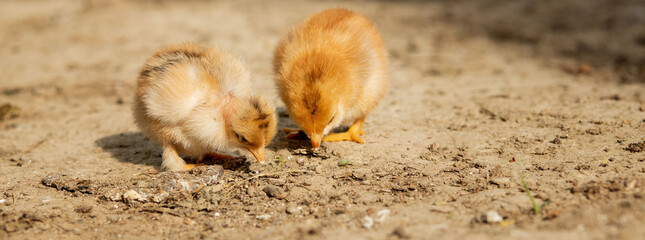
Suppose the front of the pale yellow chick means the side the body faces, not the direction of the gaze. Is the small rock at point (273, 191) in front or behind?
in front

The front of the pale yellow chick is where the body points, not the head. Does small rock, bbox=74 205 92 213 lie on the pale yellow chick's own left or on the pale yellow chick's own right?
on the pale yellow chick's own right

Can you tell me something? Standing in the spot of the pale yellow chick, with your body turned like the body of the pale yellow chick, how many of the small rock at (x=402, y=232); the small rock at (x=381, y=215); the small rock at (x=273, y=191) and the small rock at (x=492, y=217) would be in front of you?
4

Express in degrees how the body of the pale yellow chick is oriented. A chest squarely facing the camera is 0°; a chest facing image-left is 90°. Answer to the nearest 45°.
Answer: approximately 315°

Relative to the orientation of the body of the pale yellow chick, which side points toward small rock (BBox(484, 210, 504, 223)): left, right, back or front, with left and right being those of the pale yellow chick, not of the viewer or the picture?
front

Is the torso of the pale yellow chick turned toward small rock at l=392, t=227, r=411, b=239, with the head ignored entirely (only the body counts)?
yes

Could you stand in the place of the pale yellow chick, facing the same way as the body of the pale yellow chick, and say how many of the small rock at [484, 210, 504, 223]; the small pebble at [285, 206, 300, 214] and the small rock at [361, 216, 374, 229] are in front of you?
3

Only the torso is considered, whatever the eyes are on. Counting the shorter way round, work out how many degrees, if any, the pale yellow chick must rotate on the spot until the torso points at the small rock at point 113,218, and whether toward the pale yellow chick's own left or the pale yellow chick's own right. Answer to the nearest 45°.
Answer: approximately 90° to the pale yellow chick's own right

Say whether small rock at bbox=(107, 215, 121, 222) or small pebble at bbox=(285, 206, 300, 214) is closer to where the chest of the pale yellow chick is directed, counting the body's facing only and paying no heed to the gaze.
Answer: the small pebble

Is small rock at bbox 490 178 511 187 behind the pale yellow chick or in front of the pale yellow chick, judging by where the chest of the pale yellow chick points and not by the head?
in front

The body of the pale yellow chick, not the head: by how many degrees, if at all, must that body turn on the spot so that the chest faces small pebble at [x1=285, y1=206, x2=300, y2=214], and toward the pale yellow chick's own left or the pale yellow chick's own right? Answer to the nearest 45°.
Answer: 0° — it already faces it

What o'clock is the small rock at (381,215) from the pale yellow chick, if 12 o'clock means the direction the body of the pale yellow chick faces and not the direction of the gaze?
The small rock is roughly at 12 o'clock from the pale yellow chick.

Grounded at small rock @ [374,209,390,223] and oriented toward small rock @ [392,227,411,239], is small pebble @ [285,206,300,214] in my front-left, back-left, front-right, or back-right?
back-right

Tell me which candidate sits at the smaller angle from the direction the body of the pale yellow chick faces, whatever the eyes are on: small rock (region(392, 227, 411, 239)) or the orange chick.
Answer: the small rock
